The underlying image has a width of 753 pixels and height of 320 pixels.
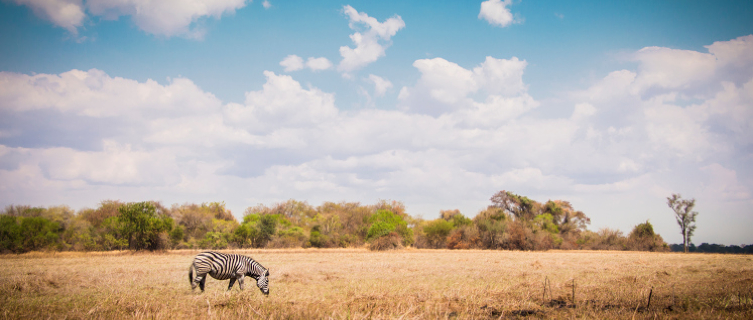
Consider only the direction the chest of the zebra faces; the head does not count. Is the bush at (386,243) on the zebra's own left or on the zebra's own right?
on the zebra's own left

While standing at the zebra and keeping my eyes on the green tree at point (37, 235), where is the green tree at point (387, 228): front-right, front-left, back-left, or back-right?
front-right

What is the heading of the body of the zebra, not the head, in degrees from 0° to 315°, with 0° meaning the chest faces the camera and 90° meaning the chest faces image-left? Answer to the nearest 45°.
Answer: approximately 270°

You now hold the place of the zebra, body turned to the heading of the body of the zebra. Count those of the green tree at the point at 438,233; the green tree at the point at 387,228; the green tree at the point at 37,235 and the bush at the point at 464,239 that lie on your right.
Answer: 0

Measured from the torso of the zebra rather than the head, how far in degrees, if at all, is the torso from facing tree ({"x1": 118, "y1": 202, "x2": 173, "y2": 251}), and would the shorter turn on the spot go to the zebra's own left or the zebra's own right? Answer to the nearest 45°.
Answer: approximately 90° to the zebra's own left

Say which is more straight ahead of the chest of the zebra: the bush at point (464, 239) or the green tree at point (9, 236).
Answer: the bush

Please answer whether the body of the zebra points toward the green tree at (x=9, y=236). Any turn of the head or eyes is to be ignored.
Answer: no

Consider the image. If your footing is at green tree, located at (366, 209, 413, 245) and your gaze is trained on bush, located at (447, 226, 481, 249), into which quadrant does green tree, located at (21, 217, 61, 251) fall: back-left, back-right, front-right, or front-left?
back-right

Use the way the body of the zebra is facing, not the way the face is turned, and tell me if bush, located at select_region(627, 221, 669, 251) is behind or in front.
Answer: in front

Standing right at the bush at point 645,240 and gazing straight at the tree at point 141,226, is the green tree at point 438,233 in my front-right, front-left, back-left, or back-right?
front-right

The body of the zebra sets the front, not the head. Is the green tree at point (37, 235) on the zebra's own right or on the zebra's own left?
on the zebra's own left

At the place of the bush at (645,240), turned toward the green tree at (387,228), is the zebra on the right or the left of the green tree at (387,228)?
left
